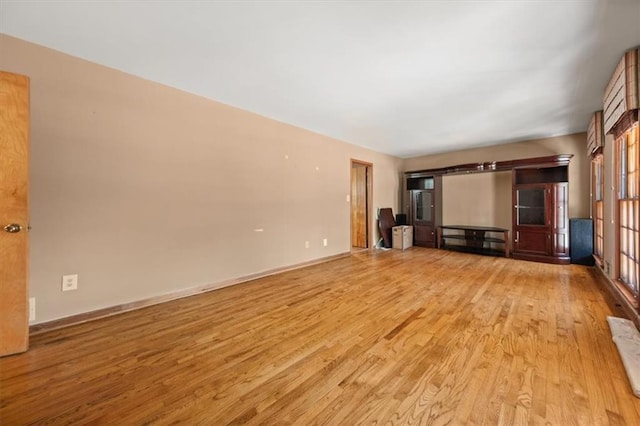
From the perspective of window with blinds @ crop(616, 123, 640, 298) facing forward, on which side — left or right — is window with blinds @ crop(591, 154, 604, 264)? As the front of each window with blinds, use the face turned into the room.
on its right

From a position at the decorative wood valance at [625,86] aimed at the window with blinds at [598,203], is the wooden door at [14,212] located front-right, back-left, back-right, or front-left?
back-left

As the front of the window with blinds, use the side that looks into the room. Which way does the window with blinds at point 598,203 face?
to the viewer's left

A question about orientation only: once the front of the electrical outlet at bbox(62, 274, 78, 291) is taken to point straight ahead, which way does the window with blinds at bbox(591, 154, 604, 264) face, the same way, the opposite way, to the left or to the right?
the opposite way

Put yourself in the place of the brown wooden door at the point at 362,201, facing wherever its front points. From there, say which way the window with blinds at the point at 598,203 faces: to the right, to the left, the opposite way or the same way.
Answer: the opposite way

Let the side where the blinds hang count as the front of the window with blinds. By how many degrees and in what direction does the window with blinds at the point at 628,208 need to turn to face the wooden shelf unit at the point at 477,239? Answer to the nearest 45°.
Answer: approximately 45° to its right

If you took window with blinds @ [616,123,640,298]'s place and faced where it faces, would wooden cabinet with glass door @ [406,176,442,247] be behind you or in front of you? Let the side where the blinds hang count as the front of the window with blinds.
in front

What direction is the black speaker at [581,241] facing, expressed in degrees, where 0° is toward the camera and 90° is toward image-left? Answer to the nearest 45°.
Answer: approximately 0°

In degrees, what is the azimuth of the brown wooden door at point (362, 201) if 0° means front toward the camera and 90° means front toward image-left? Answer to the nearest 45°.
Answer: approximately 315°

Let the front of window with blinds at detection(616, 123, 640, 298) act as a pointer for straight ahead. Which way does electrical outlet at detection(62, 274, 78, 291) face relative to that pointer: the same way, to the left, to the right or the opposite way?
the opposite way

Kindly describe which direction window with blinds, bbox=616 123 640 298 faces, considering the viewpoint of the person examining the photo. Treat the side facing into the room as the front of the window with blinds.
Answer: facing to the left of the viewer

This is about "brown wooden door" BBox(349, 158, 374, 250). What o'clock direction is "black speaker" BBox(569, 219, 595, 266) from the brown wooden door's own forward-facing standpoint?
The black speaker is roughly at 11 o'clock from the brown wooden door.
